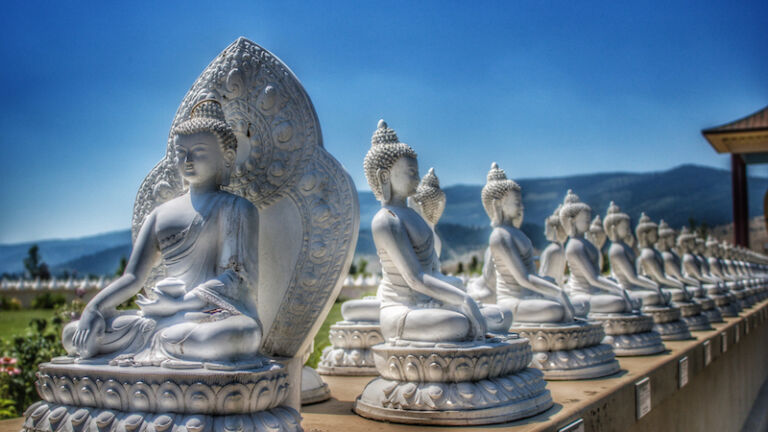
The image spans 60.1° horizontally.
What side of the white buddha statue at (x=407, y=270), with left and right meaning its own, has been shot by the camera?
right

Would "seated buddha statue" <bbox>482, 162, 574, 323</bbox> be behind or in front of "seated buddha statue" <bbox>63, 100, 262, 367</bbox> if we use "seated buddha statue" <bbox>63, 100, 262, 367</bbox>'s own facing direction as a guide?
behind

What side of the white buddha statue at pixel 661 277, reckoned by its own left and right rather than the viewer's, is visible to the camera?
right

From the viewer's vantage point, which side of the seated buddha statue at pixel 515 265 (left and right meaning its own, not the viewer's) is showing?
right
